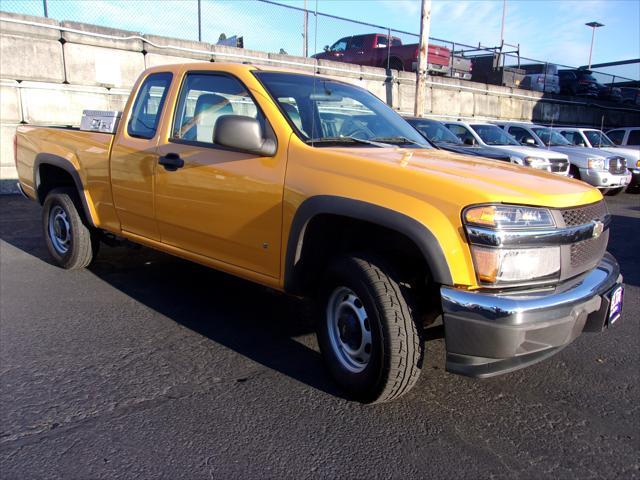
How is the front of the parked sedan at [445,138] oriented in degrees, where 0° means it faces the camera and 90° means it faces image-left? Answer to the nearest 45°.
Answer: approximately 315°

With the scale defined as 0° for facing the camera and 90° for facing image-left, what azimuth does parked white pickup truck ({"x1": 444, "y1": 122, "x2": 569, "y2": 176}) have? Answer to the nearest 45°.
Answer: approximately 315°

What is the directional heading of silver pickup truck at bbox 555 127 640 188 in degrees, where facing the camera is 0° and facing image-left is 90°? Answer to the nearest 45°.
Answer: approximately 315°

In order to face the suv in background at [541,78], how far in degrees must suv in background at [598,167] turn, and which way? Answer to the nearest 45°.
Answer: approximately 135° to its left

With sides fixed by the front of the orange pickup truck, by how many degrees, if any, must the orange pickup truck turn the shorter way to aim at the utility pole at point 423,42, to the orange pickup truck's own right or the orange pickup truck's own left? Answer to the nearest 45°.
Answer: approximately 135° to the orange pickup truck's own left

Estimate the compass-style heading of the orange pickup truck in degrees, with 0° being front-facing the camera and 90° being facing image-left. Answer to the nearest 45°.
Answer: approximately 315°

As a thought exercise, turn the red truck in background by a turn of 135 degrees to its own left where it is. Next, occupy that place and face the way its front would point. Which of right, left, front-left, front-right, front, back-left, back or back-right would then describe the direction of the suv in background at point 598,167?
front-left

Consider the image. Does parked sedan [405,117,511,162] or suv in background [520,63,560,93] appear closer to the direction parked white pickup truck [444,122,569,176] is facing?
the parked sedan
